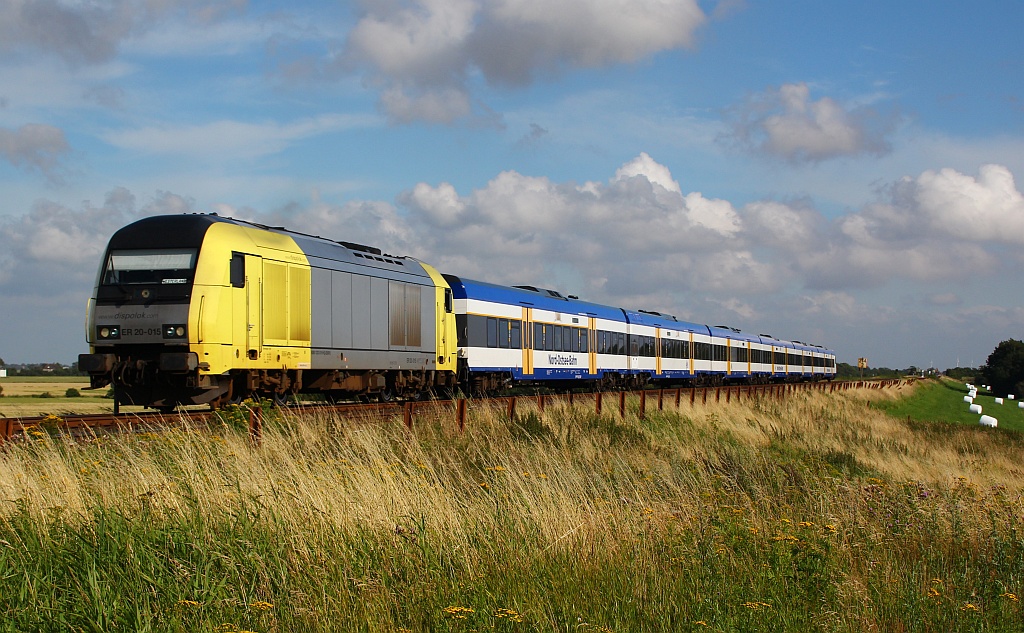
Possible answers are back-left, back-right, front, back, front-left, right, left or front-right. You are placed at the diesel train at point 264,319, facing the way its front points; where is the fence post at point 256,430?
front-left

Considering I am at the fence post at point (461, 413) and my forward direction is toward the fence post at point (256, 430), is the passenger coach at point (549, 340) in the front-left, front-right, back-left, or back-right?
back-right

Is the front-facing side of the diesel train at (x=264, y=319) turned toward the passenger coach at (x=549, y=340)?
no

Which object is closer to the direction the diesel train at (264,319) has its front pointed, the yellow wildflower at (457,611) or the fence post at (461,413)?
the yellow wildflower

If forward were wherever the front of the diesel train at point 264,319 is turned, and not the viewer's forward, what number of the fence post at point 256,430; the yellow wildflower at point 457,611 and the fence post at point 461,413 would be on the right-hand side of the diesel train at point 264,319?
0

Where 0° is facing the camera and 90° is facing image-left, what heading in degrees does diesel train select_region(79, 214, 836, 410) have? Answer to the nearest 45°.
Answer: approximately 45°

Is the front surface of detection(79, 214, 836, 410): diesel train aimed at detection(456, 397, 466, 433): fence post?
no

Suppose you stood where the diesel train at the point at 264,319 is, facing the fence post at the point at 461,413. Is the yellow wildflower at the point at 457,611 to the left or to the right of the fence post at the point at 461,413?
right
